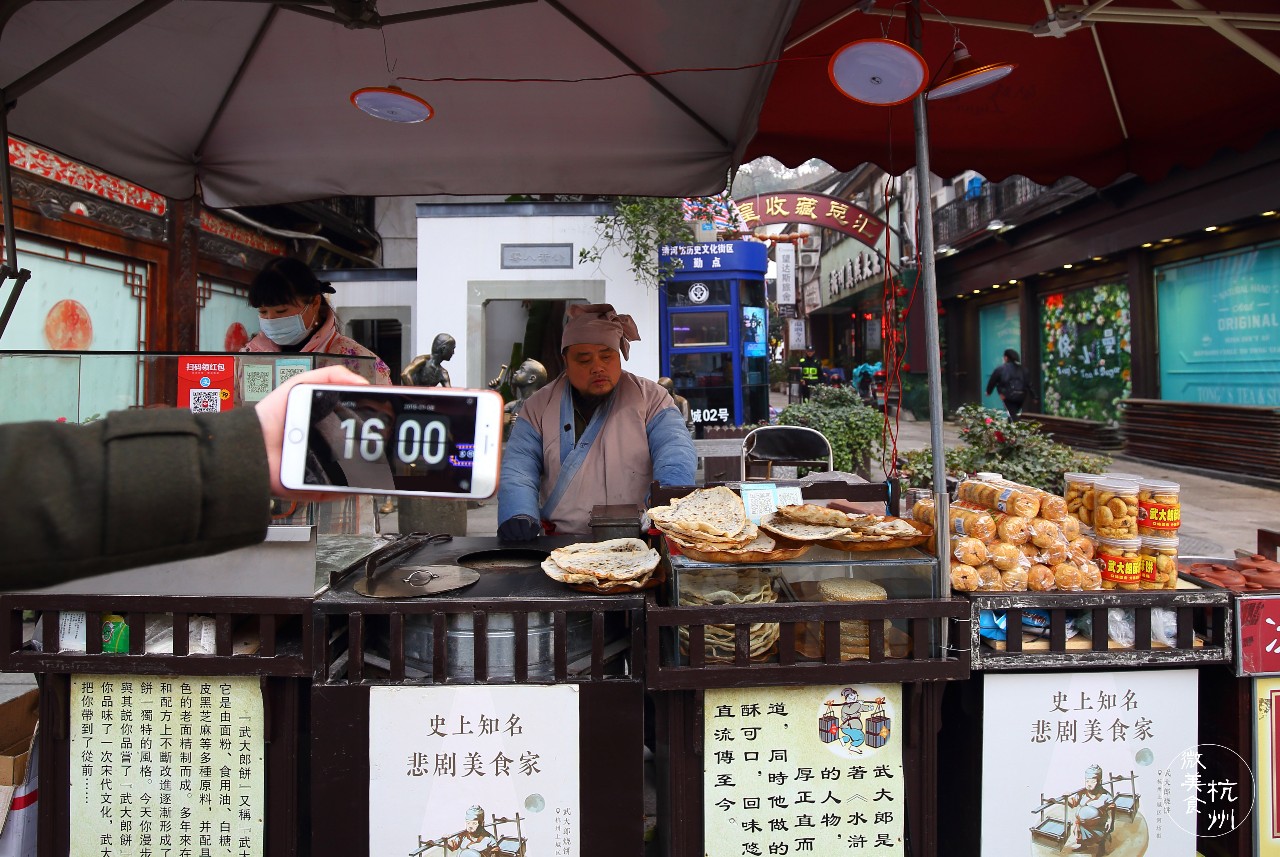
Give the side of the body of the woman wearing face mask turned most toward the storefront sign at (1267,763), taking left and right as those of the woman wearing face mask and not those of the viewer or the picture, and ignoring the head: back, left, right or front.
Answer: left

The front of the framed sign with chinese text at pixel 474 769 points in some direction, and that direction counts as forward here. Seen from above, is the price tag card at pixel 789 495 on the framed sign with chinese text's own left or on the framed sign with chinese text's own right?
on the framed sign with chinese text's own left

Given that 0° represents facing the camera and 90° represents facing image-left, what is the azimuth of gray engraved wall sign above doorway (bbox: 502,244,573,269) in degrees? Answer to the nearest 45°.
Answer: approximately 0°

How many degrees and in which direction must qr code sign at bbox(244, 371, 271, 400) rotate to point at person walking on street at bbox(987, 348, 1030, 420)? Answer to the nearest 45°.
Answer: approximately 135° to its left

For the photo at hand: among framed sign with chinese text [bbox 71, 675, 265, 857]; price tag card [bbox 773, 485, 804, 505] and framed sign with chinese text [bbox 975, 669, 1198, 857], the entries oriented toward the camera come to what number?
3

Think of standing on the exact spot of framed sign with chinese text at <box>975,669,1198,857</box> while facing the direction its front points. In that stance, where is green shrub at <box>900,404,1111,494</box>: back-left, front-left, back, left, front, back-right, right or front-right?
back

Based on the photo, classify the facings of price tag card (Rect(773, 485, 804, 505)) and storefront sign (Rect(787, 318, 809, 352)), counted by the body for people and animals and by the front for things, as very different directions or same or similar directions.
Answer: same or similar directions

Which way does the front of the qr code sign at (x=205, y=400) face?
toward the camera

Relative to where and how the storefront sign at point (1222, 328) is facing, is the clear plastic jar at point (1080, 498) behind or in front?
in front

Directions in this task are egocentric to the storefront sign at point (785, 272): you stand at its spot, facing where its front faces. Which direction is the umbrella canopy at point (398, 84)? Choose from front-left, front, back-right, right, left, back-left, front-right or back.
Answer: front

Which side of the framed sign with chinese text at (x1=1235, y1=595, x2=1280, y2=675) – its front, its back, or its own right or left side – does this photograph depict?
front

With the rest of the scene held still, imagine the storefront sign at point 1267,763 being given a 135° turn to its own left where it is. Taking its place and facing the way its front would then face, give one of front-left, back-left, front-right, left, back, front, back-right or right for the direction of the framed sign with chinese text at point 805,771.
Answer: back

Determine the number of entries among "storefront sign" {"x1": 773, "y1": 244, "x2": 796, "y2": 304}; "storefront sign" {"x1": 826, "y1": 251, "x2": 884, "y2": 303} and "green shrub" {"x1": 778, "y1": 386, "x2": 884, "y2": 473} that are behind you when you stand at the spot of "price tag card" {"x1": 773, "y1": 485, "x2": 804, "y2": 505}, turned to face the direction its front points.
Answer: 3

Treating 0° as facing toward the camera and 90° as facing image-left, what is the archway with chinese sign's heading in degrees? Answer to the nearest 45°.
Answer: approximately 0°

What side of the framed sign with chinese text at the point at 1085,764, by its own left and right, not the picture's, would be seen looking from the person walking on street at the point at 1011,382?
back
